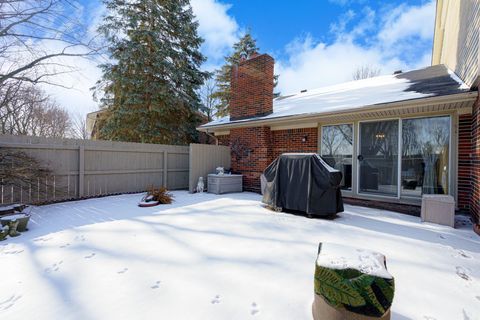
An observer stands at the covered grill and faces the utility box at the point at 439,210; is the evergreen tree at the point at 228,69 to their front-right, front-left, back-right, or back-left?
back-left

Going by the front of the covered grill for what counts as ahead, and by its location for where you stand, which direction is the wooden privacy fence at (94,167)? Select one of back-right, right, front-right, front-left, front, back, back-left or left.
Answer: front-right

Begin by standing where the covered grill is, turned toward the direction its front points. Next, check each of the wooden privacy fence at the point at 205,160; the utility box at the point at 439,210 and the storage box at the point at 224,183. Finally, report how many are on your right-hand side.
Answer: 2

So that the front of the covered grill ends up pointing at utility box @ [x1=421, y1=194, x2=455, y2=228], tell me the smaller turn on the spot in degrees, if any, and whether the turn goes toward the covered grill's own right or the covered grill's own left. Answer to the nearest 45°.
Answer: approximately 135° to the covered grill's own left

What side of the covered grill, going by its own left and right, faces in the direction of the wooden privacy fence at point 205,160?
right

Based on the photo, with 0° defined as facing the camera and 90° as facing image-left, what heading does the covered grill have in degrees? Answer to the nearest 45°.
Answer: approximately 45°
